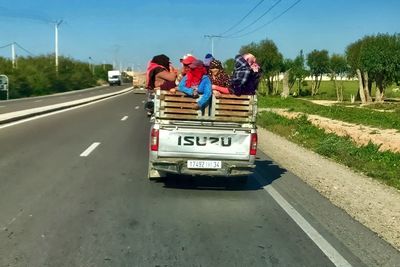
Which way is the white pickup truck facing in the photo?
away from the camera
